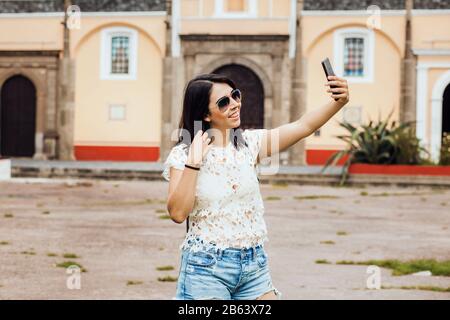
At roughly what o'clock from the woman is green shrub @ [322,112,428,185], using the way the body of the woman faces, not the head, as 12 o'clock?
The green shrub is roughly at 8 o'clock from the woman.

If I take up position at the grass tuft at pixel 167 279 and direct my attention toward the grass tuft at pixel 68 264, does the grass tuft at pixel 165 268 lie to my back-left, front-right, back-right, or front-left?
front-right

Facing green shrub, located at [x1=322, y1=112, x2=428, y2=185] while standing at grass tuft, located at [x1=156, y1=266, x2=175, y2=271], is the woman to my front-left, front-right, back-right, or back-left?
back-right

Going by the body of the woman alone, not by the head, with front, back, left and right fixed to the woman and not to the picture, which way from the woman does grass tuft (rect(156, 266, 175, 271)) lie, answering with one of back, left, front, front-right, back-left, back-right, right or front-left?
back-left

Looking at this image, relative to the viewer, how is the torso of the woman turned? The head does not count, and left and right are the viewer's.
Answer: facing the viewer and to the right of the viewer

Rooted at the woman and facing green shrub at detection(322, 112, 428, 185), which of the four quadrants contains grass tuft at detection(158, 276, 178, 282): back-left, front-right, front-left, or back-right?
front-left

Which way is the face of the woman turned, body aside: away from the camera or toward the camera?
toward the camera

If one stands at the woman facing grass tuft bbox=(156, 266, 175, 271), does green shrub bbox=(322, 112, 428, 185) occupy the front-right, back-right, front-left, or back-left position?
front-right

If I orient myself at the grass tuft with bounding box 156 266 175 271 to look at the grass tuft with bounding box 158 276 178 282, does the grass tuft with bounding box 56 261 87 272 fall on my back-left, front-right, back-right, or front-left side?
back-right

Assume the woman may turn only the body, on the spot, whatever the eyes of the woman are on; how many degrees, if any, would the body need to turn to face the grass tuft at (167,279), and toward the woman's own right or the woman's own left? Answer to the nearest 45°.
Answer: approximately 135° to the woman's own left
